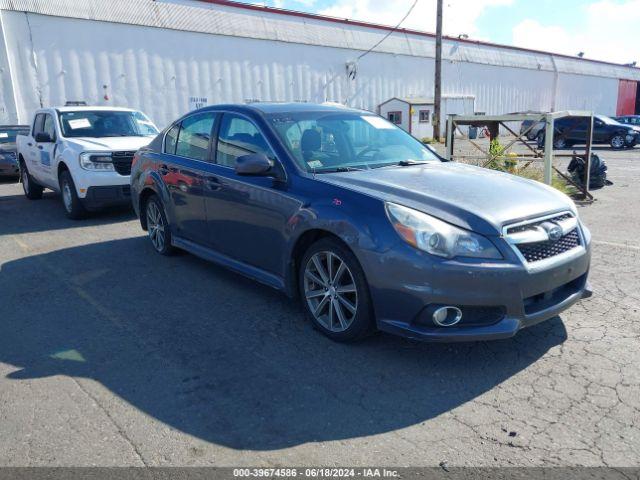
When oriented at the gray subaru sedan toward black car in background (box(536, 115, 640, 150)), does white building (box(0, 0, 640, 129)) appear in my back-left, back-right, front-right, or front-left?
front-left

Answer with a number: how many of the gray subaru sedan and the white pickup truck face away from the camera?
0

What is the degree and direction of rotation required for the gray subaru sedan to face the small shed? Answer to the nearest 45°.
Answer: approximately 135° to its left

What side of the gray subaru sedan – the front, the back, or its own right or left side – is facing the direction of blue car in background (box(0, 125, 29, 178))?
back

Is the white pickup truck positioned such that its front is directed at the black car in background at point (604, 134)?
no

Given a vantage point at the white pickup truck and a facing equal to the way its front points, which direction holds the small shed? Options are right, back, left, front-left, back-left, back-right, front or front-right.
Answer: left

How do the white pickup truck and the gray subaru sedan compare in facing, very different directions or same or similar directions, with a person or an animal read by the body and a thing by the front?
same or similar directions

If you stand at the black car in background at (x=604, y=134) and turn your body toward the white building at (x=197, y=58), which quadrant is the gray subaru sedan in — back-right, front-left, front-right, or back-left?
front-left

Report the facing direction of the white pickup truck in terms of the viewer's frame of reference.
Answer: facing the viewer and to the right of the viewer

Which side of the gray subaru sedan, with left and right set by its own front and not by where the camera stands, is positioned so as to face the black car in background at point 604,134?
left

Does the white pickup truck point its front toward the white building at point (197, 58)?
no

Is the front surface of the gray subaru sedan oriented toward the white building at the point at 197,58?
no

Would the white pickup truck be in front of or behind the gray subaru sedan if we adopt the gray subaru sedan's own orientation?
behind
